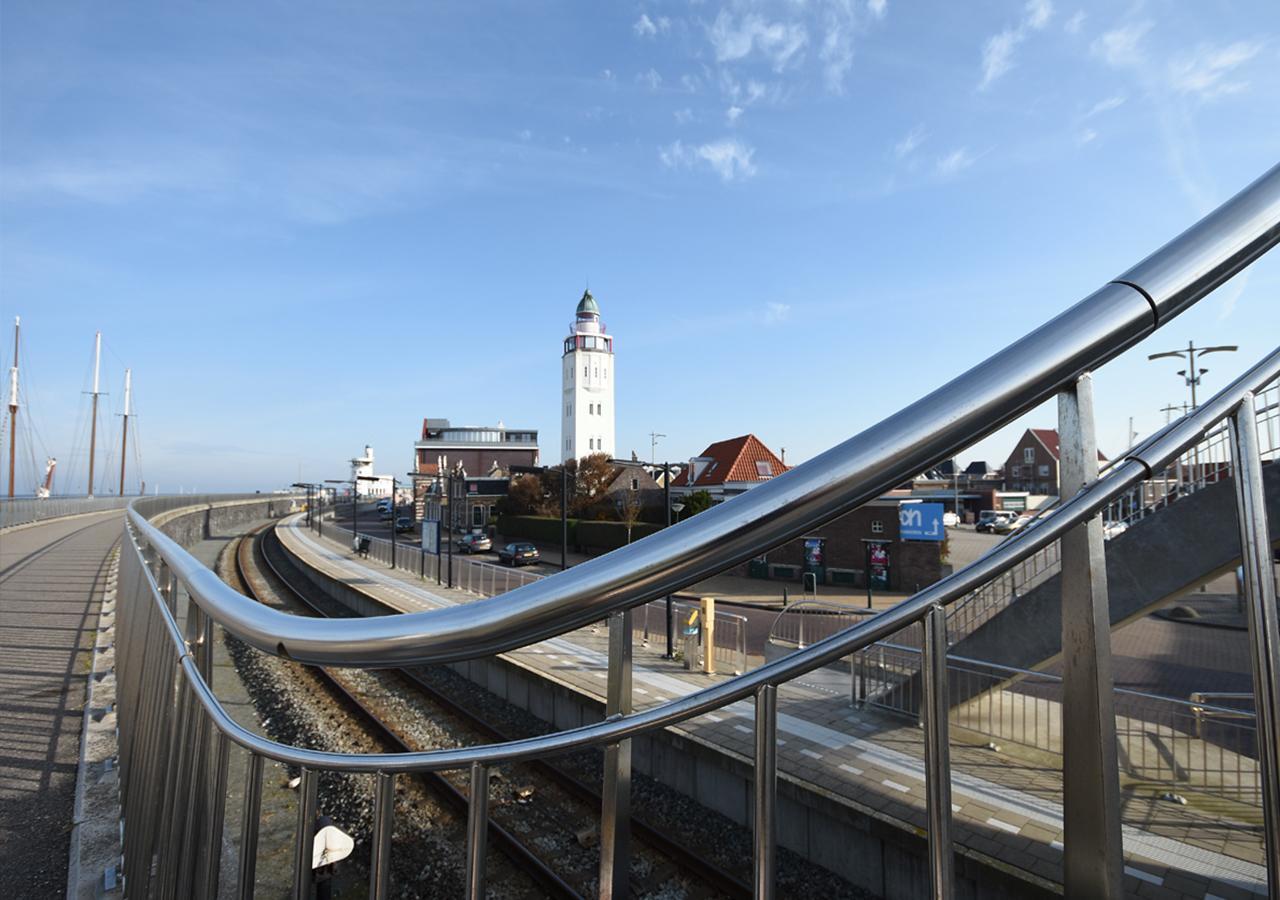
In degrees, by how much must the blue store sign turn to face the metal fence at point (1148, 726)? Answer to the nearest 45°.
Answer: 0° — it already faces it

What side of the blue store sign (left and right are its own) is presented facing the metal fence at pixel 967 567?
front

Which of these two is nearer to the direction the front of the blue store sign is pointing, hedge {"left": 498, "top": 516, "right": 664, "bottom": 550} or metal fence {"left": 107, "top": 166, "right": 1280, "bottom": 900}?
the metal fence

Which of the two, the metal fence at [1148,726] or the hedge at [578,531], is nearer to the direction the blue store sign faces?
the metal fence

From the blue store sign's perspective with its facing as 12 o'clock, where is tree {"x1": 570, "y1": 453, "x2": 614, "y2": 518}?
The tree is roughly at 4 o'clock from the blue store sign.

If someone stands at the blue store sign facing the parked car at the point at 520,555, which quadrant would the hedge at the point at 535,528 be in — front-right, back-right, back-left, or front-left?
front-right

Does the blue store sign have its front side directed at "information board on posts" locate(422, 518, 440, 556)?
no

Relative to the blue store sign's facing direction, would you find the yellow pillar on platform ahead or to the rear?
ahead

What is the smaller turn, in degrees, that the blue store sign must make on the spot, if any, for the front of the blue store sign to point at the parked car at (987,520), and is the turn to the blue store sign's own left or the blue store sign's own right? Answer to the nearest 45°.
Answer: approximately 180°

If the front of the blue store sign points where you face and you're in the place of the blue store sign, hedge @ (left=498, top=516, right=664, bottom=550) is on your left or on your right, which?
on your right

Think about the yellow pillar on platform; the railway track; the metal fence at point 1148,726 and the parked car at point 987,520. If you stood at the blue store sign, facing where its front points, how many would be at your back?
1

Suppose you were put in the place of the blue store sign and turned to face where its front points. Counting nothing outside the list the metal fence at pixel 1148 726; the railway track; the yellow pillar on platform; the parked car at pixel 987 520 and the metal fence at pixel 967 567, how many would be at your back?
1

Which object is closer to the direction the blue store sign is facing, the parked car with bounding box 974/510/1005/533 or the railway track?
the railway track

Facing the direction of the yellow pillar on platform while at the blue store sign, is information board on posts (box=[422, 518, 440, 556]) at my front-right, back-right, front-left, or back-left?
front-right

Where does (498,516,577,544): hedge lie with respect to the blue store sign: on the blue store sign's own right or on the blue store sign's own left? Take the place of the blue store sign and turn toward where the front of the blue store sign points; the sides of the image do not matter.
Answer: on the blue store sign's own right

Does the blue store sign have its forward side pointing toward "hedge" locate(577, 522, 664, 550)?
no

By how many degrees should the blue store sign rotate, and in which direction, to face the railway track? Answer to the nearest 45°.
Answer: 0° — it already faces it

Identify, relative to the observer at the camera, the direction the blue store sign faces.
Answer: facing the viewer

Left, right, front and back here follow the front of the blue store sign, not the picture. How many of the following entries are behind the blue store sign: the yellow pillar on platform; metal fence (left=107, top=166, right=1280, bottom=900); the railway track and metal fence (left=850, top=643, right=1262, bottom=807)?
0
